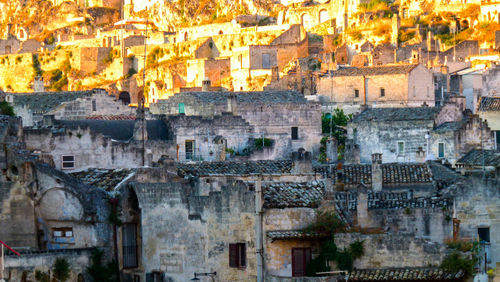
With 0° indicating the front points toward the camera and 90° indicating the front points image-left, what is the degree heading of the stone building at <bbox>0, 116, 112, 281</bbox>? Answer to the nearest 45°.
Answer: approximately 0°

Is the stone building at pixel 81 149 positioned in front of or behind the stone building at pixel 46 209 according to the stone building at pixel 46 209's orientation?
behind
